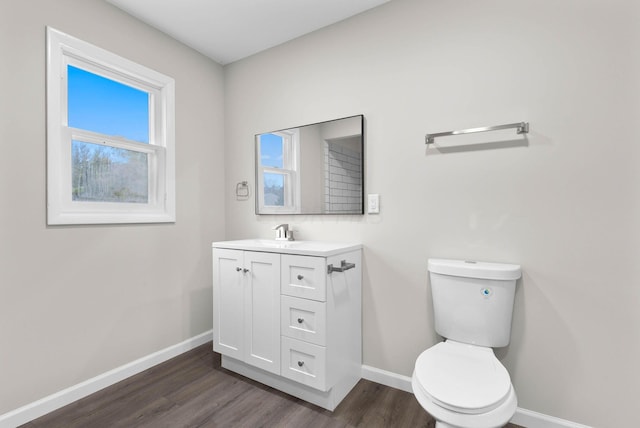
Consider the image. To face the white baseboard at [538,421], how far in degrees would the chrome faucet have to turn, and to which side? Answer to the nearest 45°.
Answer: approximately 90° to its left

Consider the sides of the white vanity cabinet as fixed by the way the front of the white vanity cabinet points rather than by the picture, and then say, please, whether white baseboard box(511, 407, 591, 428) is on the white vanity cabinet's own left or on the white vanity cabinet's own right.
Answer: on the white vanity cabinet's own left

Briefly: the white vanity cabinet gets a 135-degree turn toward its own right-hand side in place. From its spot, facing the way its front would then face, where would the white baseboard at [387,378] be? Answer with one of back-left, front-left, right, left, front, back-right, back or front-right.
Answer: right

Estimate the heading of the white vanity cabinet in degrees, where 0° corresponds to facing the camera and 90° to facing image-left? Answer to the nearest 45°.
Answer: approximately 45°

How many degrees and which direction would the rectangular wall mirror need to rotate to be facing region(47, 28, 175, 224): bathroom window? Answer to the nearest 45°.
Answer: approximately 45° to its right

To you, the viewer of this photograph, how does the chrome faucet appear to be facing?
facing the viewer and to the left of the viewer

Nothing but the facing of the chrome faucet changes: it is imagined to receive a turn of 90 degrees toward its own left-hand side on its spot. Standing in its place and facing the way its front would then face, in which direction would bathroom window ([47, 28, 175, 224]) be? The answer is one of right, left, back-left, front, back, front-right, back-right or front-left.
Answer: back-right

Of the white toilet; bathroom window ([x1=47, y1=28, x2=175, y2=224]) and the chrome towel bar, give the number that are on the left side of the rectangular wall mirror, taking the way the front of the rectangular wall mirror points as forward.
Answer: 2

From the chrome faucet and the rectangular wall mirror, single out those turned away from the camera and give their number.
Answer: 0

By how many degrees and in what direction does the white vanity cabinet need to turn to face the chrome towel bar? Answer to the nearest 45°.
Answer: approximately 135° to its left
